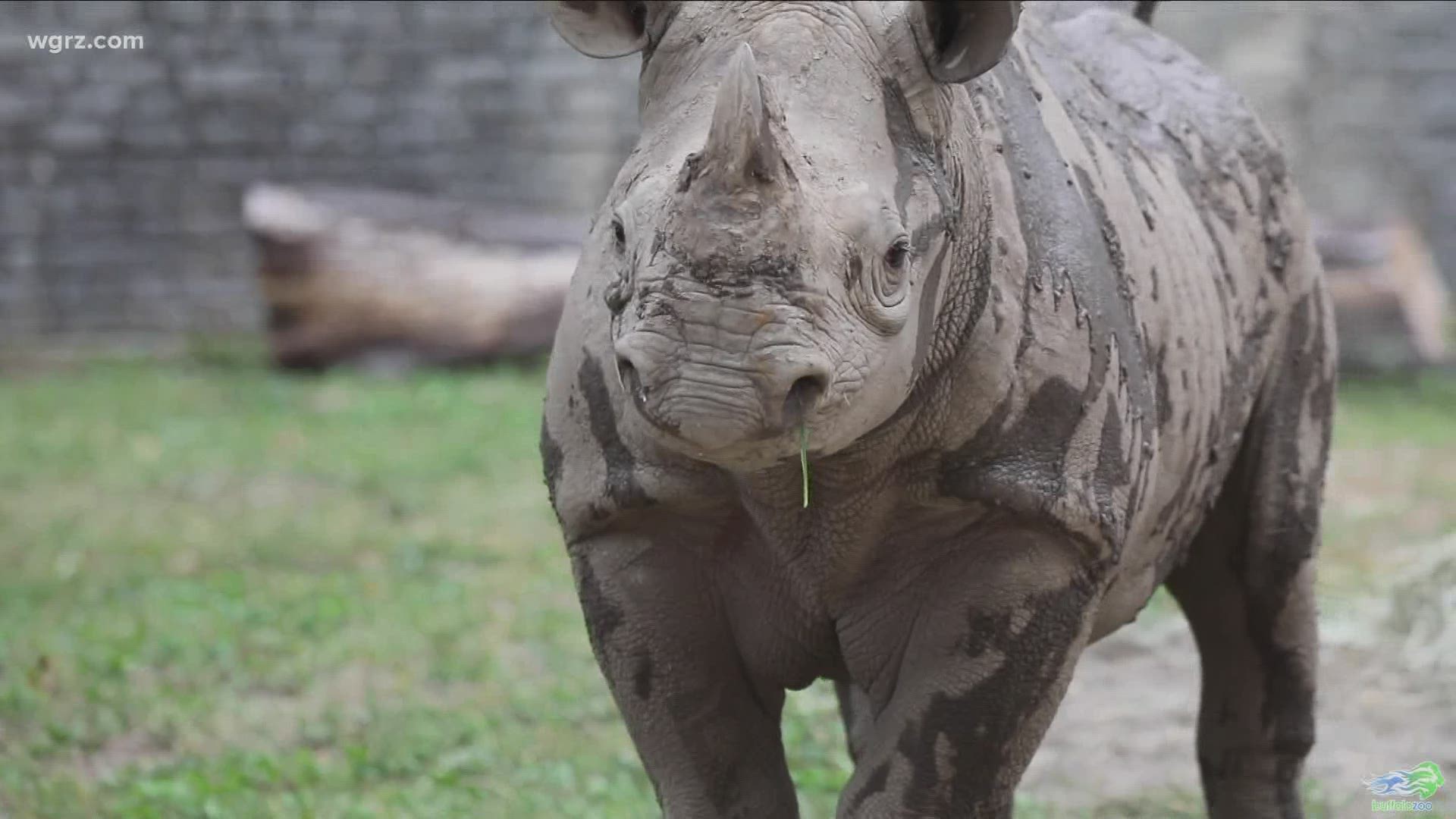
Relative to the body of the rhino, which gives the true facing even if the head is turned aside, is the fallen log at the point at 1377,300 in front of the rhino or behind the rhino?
behind

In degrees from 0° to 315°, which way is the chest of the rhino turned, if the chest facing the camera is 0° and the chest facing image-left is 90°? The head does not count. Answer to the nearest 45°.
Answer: approximately 45°
